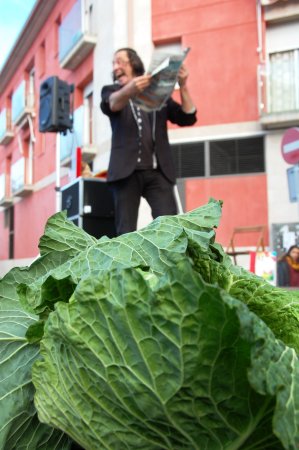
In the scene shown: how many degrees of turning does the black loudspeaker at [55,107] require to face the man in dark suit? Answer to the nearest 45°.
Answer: approximately 45° to its left

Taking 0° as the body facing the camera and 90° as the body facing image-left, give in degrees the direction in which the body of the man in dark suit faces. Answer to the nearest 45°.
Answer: approximately 0°

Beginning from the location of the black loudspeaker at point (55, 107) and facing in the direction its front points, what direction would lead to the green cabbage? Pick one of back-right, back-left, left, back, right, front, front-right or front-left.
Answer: front-left
